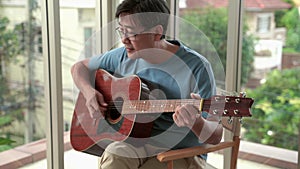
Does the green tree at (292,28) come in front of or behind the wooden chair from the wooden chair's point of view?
behind

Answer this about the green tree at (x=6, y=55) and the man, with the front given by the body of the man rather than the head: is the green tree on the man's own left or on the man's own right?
on the man's own right

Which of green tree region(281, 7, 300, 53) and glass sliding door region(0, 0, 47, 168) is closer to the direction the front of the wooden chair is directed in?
the glass sliding door

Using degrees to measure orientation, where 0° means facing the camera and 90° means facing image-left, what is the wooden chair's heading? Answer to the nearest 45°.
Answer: approximately 45°

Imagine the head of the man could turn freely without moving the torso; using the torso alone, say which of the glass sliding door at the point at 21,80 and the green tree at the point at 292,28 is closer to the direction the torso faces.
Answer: the glass sliding door

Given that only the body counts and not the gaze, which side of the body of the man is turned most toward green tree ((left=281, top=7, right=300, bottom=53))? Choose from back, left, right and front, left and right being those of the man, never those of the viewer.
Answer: back

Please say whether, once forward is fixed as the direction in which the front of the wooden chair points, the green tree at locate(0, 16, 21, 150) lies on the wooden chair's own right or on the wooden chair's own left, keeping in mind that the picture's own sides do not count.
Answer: on the wooden chair's own right

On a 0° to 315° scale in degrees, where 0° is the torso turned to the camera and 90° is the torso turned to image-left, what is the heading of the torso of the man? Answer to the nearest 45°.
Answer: approximately 45°

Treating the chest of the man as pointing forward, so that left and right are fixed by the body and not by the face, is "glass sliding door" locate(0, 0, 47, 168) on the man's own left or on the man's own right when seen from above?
on the man's own right
